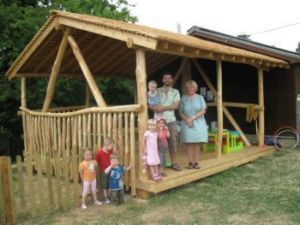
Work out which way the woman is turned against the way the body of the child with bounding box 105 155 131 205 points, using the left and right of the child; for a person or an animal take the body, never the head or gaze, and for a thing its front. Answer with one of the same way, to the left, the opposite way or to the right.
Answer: the same way

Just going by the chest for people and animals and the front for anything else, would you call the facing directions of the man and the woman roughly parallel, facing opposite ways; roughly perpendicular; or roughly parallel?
roughly parallel

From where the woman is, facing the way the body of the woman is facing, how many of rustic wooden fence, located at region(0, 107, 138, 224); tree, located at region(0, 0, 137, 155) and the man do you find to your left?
0

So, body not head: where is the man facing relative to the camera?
toward the camera

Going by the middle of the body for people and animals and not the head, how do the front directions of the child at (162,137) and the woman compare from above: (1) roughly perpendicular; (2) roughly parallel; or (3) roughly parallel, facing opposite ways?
roughly parallel

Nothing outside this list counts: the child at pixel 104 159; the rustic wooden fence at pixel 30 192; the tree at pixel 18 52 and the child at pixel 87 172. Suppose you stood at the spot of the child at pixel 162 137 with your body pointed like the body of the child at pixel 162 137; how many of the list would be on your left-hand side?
0

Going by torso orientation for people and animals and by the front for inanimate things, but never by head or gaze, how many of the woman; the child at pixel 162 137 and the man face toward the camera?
3

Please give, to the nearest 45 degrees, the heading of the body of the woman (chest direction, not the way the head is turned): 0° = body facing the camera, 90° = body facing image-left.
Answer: approximately 0°

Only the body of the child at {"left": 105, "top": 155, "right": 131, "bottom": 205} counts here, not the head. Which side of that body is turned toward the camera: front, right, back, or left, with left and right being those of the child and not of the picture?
front

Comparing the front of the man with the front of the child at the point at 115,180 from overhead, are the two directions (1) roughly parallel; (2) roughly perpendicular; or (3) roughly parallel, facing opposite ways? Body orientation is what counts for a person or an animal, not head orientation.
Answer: roughly parallel

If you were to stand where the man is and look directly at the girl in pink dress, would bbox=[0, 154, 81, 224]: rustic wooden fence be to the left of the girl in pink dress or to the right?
right

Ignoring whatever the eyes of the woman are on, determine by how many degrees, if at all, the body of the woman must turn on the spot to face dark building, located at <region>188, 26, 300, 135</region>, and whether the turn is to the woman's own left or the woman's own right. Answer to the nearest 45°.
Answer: approximately 135° to the woman's own left

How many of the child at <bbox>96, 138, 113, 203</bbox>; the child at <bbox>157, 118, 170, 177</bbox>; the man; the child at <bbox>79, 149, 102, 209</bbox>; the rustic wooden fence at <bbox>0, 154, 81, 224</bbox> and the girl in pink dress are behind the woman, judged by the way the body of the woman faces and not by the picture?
0

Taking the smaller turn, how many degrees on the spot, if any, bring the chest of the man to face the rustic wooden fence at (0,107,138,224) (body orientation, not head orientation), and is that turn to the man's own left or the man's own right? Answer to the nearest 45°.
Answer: approximately 90° to the man's own right

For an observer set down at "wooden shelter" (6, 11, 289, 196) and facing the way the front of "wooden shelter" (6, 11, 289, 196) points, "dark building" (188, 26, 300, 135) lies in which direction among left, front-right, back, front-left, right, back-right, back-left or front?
left

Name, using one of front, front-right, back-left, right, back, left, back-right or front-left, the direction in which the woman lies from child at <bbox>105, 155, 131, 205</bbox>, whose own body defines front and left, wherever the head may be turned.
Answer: back-left

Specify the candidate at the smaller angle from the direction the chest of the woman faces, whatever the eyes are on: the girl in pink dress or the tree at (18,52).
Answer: the girl in pink dress
